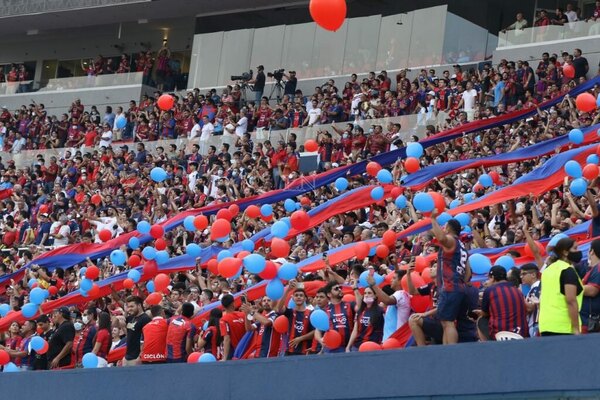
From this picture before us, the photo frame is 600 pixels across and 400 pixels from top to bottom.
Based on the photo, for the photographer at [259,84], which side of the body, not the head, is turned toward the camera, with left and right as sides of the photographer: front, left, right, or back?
left

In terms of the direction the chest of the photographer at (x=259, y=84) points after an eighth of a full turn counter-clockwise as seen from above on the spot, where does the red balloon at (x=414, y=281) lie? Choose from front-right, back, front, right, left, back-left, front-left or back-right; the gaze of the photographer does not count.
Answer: front-left

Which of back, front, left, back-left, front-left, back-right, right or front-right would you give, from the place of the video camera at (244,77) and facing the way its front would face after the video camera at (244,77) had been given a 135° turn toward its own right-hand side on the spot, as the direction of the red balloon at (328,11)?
back-right

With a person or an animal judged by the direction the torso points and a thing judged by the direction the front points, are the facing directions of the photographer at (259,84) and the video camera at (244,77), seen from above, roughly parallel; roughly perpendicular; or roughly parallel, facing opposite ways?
roughly parallel

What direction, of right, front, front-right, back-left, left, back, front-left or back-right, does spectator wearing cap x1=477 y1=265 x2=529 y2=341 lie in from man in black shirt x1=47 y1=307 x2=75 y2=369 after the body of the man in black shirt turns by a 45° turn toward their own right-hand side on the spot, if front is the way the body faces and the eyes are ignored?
back

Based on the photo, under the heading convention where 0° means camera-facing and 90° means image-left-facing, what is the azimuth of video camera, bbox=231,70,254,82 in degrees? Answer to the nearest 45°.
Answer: approximately 90°

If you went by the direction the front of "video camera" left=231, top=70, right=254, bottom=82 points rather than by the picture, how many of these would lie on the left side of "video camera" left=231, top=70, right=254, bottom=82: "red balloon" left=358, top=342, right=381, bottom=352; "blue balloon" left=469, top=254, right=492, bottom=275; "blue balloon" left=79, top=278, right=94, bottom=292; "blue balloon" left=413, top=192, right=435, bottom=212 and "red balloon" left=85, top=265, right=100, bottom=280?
5

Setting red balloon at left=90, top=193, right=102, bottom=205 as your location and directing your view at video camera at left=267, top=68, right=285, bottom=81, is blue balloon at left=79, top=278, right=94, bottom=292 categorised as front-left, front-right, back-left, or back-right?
back-right

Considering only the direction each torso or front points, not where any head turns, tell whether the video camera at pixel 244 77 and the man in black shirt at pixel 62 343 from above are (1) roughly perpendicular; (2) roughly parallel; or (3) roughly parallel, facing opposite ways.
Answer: roughly parallel

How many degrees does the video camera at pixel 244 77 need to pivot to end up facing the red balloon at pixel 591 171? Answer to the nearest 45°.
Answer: approximately 90° to its left

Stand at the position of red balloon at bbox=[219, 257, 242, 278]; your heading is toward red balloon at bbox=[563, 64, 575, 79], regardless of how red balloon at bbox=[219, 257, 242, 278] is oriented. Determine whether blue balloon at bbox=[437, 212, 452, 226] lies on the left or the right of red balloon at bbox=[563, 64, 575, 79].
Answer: right
